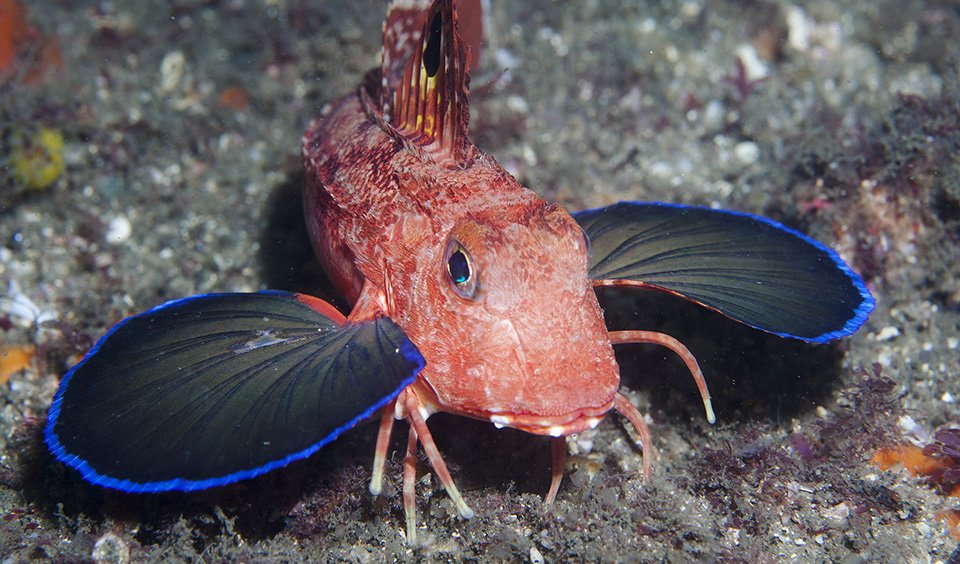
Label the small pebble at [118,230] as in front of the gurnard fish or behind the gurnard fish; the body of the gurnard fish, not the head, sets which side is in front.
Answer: behind

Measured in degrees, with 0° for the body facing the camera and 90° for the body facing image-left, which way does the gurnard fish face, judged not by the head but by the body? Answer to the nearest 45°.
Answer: approximately 315°

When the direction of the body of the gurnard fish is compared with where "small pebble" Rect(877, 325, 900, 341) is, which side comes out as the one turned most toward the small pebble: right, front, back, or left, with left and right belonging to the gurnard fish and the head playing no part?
left

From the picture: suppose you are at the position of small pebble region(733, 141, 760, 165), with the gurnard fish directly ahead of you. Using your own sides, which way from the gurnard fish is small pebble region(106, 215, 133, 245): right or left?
right

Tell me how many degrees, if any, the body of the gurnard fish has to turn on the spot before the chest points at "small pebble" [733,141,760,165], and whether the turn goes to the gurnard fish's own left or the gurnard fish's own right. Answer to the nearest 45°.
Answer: approximately 90° to the gurnard fish's own left
